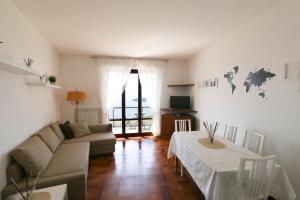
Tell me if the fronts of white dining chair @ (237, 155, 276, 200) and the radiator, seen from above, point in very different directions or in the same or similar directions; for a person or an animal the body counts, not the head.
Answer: very different directions

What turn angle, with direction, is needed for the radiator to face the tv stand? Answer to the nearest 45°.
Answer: approximately 90° to its left

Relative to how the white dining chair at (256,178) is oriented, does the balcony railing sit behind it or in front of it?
in front

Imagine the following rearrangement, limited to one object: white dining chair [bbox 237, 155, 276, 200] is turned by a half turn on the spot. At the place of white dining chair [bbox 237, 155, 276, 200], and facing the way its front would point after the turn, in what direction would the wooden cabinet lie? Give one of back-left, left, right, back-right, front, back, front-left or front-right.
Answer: back

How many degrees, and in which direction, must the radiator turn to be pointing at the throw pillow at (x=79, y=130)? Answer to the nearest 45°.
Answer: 0° — it already faces it

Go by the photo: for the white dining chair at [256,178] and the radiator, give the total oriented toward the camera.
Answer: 1

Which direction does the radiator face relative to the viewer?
toward the camera

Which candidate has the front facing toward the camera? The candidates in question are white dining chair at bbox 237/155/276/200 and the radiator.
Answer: the radiator

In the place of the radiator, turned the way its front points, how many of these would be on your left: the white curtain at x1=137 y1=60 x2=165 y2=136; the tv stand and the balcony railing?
3

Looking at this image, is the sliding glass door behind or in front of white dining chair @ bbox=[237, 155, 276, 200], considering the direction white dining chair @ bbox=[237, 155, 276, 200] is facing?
in front

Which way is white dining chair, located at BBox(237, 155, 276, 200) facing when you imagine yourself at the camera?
facing away from the viewer and to the left of the viewer

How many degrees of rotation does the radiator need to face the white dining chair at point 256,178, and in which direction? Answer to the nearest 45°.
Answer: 0° — it already faces it

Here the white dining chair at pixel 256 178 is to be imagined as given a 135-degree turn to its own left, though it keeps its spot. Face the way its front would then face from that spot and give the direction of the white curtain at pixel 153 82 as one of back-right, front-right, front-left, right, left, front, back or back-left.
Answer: back-right
